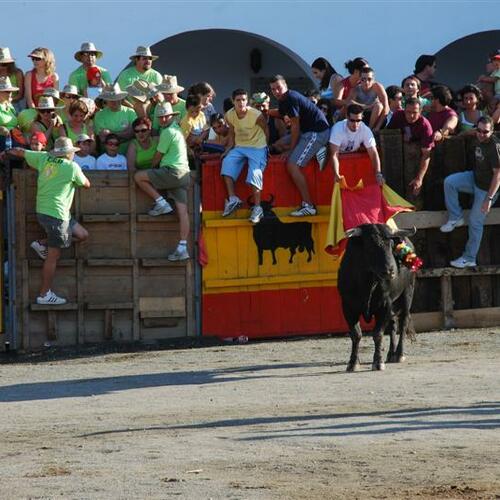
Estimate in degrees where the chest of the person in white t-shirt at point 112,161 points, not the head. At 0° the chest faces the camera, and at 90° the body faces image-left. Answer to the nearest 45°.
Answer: approximately 0°

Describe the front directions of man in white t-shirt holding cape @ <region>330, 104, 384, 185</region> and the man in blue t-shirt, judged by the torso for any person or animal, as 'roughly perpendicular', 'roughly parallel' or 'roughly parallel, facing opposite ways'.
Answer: roughly perpendicular

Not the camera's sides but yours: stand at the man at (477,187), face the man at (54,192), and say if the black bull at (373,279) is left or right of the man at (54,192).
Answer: left

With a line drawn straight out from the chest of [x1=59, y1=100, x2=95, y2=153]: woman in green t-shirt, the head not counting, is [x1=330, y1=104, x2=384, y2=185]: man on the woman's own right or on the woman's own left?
on the woman's own left

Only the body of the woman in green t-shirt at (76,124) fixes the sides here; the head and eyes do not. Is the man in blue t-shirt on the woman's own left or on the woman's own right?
on the woman's own left
